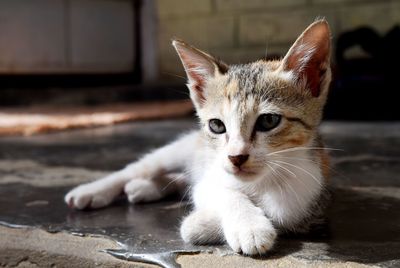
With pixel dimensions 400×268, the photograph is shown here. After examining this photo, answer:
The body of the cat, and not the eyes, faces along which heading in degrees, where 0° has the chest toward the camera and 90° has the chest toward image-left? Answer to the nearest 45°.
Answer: approximately 0°
